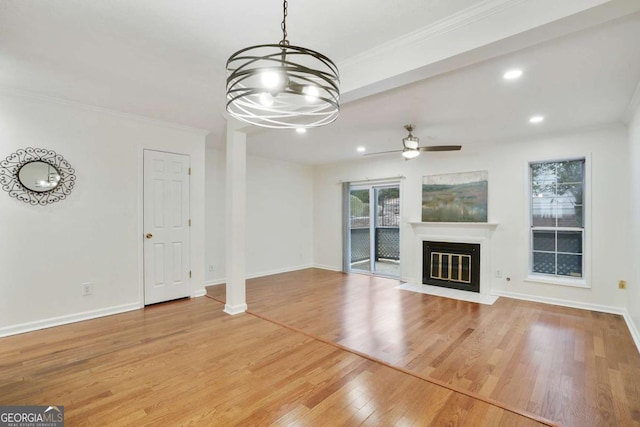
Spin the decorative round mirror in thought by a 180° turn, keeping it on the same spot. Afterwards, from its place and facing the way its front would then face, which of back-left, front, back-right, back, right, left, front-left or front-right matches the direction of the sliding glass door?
right

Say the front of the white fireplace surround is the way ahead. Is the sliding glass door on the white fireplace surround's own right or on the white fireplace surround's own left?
on the white fireplace surround's own right

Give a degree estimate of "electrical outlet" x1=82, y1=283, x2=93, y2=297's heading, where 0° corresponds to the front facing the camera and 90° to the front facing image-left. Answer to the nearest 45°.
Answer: approximately 0°

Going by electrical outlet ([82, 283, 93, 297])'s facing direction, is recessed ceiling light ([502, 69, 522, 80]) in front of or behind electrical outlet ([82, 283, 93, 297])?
in front

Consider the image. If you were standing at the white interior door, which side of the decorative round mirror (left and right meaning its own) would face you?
left

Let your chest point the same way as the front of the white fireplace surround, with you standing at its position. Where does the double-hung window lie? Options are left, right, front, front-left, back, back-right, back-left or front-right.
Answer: left

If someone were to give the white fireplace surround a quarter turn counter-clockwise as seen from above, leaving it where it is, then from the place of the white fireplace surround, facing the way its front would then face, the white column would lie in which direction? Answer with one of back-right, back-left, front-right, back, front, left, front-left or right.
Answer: back-right

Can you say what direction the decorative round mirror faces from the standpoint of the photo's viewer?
facing the viewer

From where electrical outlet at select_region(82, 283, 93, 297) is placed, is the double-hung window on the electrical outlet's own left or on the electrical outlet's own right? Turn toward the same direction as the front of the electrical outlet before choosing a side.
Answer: on the electrical outlet's own left

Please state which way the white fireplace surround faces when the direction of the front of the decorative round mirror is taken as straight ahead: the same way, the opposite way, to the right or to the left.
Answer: to the right
